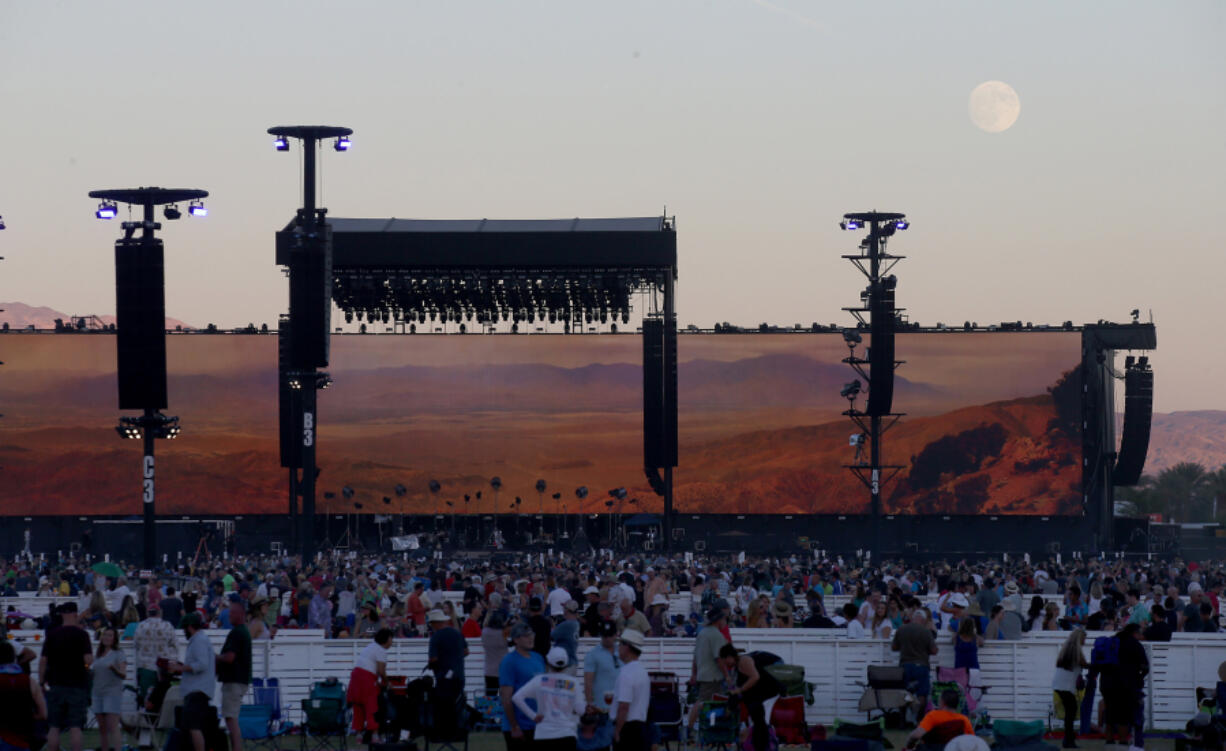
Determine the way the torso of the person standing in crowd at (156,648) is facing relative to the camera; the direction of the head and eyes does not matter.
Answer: away from the camera

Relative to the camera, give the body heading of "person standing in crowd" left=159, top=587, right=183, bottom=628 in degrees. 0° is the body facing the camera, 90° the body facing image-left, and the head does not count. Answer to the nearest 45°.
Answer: approximately 180°

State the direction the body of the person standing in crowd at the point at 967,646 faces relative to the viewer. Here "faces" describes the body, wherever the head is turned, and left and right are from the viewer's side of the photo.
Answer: facing away from the viewer

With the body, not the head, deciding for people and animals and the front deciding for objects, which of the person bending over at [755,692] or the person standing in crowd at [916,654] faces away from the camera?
the person standing in crowd at [916,654]

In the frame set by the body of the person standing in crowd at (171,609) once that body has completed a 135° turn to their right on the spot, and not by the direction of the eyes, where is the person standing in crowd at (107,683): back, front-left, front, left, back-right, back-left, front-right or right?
front-right

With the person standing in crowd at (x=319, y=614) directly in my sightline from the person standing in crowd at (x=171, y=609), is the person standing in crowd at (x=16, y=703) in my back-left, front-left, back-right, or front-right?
back-right

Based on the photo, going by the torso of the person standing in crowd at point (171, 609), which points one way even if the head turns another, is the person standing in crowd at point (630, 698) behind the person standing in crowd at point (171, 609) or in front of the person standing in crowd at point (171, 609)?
behind

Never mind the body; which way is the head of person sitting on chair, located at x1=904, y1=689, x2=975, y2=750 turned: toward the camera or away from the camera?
away from the camera

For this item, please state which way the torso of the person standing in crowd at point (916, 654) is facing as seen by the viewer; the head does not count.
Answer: away from the camera

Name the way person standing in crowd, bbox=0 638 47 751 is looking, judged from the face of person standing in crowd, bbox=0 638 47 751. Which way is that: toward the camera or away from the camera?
away from the camera

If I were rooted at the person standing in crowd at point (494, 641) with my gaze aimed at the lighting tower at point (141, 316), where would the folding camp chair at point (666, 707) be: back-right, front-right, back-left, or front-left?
back-right

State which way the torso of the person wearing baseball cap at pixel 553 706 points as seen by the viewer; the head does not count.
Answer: away from the camera

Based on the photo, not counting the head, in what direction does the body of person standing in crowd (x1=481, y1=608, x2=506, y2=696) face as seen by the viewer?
away from the camera

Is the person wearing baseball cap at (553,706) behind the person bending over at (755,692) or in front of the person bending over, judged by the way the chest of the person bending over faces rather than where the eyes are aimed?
in front
